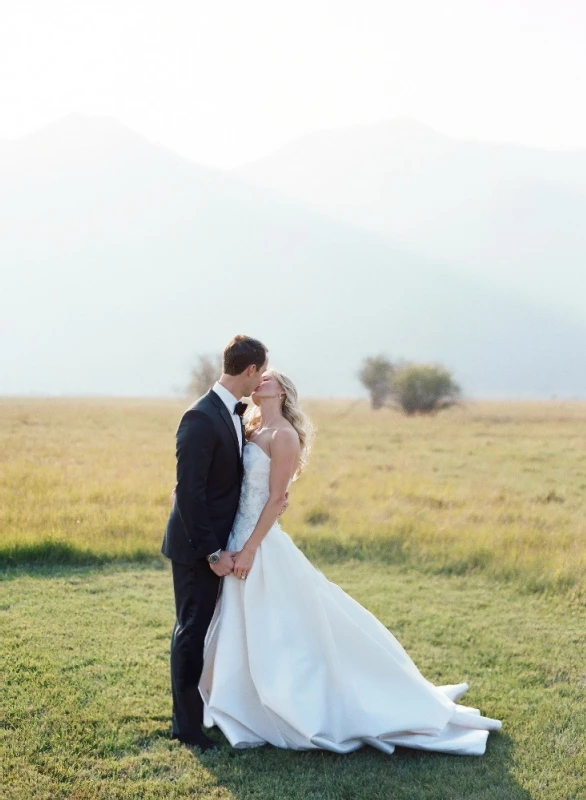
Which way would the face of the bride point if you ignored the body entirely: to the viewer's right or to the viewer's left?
to the viewer's left

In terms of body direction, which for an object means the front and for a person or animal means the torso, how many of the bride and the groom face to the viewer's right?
1

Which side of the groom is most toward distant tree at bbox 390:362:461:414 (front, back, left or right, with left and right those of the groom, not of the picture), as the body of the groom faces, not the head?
left

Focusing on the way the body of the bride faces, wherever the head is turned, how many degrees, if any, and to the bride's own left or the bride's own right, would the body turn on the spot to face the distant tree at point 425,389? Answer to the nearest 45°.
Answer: approximately 90° to the bride's own right

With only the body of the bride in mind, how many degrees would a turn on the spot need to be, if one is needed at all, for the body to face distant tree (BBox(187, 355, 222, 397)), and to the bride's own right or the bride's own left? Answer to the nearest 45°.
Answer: approximately 90° to the bride's own right

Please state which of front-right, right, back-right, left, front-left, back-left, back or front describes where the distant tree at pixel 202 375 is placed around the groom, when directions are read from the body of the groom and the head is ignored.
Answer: left

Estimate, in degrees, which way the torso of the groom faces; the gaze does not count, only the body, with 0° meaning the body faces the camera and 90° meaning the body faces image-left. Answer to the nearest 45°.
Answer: approximately 270°

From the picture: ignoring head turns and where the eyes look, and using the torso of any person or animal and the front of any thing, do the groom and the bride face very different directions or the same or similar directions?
very different directions

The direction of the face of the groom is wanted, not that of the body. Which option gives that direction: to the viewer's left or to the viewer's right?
to the viewer's right

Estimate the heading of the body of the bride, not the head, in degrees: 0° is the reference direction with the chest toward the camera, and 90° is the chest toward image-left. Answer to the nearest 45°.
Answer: approximately 90°
